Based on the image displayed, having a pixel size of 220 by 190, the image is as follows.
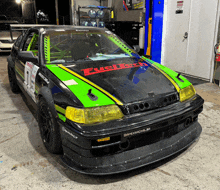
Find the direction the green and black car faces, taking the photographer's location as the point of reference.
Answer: facing the viewer and to the right of the viewer
